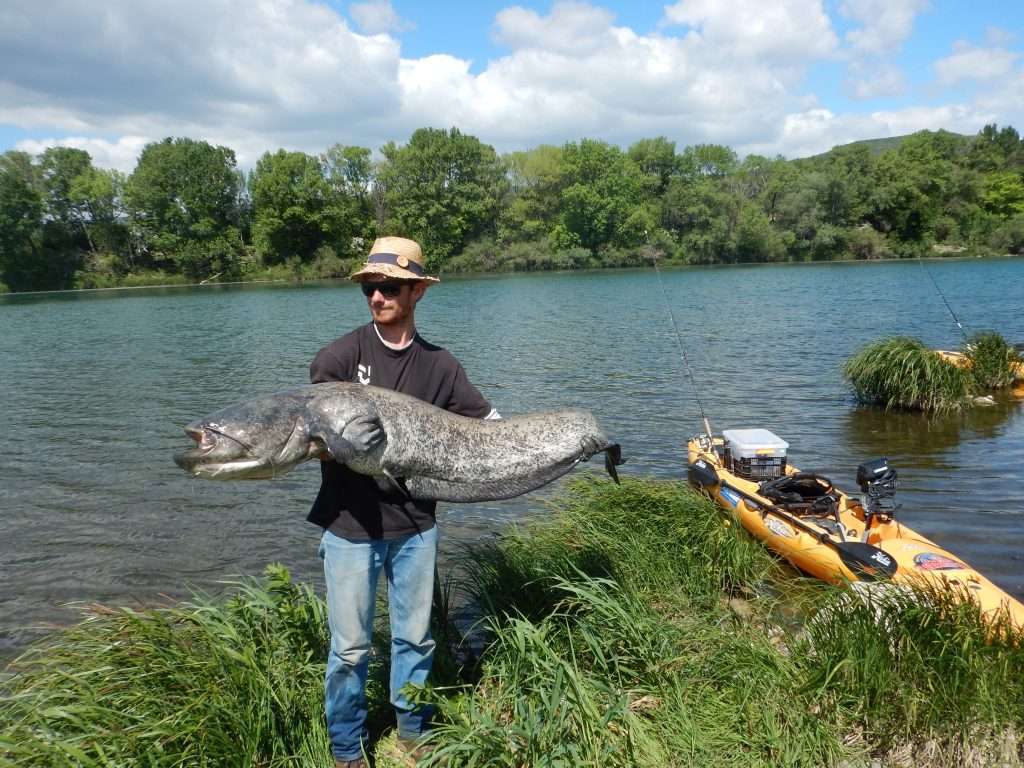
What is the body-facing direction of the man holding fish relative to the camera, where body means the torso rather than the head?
toward the camera

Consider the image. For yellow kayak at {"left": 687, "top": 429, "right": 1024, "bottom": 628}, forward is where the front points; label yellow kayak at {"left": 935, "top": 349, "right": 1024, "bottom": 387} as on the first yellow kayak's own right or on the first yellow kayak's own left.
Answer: on the first yellow kayak's own left

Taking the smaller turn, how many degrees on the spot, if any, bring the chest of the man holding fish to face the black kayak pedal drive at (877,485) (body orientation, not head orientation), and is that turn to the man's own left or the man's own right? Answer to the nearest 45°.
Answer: approximately 135° to the man's own left

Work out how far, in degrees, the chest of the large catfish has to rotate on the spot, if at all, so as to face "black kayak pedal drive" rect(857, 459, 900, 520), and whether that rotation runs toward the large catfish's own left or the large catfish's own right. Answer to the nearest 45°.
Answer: approximately 135° to the large catfish's own right

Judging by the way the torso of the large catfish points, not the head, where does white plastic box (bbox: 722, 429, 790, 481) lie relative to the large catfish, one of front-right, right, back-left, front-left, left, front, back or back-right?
back-right

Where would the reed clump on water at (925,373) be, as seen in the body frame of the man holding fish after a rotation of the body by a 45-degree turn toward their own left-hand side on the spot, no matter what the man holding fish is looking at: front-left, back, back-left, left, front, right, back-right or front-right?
left

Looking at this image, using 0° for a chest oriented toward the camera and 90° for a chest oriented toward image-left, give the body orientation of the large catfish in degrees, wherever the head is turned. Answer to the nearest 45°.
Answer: approximately 90°

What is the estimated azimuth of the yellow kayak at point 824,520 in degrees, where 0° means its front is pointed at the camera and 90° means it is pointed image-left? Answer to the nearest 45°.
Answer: approximately 315°

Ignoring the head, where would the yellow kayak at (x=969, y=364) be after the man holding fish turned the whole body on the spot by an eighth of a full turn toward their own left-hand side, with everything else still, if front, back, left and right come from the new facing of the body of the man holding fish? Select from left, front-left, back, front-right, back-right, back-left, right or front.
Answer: left

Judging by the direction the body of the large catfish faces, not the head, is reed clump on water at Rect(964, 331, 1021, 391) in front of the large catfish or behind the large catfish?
behind

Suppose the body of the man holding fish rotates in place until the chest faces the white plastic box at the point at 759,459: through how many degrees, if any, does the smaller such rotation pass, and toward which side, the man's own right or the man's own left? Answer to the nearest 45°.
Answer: approximately 135° to the man's own left
